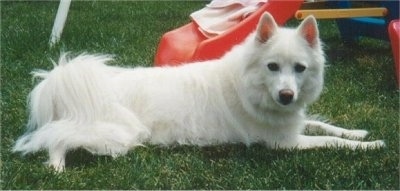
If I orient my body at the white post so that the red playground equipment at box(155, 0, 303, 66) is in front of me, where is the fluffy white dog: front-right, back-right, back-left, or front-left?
front-right

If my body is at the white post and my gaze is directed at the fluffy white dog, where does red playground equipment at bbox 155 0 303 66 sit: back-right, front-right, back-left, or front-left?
front-left

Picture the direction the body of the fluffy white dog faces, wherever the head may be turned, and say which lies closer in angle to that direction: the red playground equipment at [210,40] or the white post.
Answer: the red playground equipment

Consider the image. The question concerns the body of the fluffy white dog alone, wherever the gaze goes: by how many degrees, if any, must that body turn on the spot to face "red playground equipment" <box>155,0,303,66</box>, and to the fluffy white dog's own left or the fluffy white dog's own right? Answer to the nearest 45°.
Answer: approximately 90° to the fluffy white dog's own left

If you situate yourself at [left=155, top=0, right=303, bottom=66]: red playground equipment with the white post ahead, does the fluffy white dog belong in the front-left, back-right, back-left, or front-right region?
back-left

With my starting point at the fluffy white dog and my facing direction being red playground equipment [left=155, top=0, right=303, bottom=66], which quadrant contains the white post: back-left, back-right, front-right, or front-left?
front-left

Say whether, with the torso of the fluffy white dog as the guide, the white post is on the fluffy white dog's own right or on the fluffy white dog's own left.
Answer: on the fluffy white dog's own left

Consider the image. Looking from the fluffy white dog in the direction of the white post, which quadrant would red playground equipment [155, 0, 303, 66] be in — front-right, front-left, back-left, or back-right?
front-right

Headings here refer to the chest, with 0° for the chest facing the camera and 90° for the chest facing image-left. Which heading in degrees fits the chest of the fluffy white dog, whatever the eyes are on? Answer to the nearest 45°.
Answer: approximately 270°
